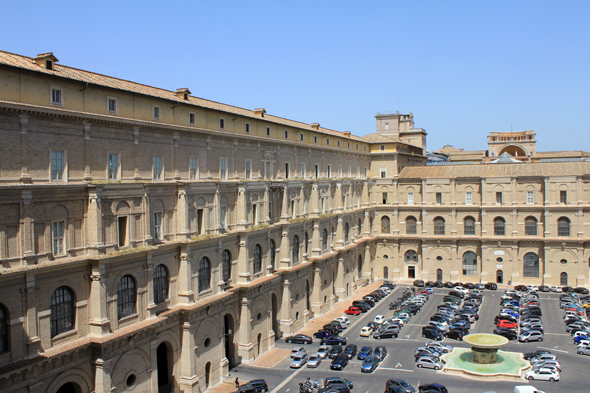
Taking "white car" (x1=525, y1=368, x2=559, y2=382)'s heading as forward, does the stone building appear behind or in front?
in front

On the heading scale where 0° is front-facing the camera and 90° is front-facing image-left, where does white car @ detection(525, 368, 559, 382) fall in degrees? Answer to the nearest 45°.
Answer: approximately 90°

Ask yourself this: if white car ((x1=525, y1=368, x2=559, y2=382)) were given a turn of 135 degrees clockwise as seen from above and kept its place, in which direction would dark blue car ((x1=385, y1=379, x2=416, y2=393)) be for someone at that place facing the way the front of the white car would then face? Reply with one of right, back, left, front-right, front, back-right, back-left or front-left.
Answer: back

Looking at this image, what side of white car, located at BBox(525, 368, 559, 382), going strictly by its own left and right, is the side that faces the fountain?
front
